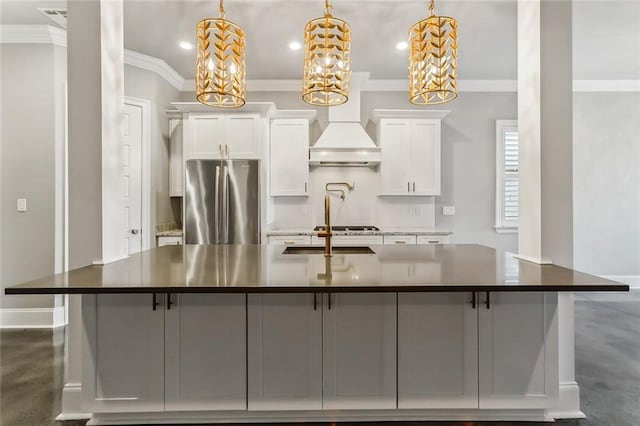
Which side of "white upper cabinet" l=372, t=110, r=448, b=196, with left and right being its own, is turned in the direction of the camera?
front

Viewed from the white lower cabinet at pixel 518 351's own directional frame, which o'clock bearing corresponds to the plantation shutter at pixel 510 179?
The plantation shutter is roughly at 6 o'clock from the white lower cabinet.

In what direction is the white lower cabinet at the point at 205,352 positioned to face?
toward the camera

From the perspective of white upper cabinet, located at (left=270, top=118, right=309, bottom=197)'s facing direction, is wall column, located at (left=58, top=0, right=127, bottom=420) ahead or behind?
ahead

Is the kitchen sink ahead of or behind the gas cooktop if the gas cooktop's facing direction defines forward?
ahead

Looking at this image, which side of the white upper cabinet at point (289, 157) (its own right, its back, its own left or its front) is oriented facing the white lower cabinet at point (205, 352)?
front

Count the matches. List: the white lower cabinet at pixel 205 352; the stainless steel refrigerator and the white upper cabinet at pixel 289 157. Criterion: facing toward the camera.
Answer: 3

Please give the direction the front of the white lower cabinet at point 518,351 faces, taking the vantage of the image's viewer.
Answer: facing the viewer

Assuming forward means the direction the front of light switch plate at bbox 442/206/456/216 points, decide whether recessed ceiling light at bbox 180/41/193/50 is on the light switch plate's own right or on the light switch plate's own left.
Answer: on the light switch plate's own right

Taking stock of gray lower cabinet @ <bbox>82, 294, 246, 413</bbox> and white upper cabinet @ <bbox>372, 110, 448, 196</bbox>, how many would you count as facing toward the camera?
2

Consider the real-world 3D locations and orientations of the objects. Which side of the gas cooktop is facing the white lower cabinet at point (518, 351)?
front

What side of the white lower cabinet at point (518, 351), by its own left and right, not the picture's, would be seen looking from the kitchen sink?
right

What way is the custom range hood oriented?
toward the camera
